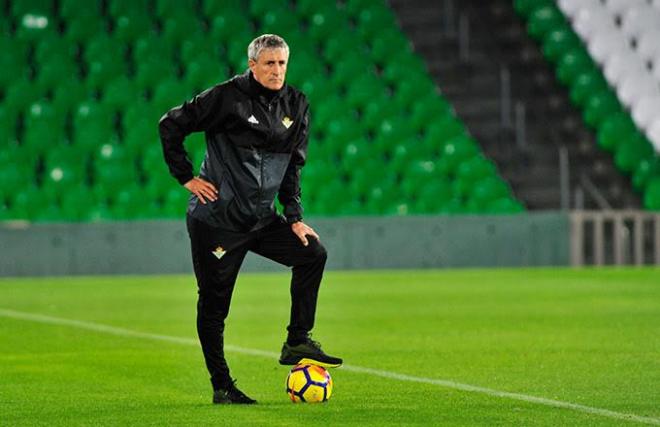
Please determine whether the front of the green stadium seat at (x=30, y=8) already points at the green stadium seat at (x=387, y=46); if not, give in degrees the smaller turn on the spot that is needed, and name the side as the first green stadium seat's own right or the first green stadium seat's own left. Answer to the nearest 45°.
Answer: approximately 90° to the first green stadium seat's own left

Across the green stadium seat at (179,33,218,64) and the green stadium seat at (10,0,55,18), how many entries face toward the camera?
2

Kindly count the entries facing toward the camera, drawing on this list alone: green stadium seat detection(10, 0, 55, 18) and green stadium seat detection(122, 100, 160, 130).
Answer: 2

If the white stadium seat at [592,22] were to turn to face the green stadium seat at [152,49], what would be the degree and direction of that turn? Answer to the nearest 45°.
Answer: approximately 45° to its right

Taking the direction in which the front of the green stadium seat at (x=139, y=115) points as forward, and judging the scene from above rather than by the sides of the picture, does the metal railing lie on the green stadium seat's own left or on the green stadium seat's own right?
on the green stadium seat's own left

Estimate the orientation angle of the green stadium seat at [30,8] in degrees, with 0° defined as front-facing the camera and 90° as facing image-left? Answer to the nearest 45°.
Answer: approximately 0°

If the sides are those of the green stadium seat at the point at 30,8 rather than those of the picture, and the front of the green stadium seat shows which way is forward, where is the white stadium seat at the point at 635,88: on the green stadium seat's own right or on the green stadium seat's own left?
on the green stadium seat's own left

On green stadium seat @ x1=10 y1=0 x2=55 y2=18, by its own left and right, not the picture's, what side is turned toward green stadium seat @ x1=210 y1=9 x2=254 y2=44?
left

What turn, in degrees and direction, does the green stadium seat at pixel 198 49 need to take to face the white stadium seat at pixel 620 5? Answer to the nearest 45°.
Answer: approximately 90° to its left

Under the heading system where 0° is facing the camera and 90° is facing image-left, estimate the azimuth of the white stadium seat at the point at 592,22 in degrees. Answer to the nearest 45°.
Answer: approximately 45°
